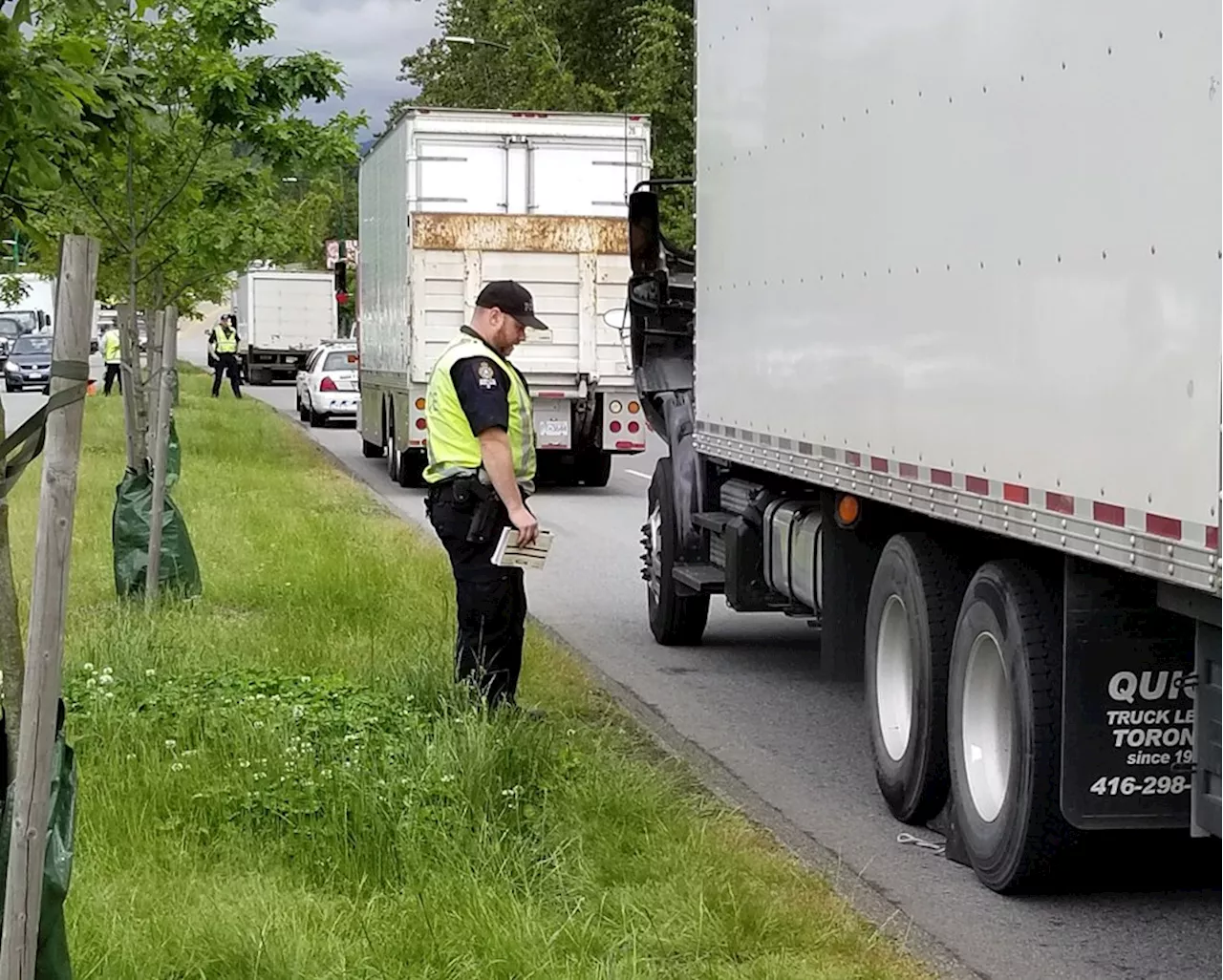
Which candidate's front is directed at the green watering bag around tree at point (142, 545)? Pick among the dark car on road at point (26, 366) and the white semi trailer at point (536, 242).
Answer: the dark car on road

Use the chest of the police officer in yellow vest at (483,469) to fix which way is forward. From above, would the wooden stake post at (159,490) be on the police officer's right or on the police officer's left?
on the police officer's left

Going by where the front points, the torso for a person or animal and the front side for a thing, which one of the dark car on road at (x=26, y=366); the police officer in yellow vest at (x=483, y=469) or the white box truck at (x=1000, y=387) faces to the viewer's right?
the police officer in yellow vest

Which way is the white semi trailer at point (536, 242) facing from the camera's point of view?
away from the camera

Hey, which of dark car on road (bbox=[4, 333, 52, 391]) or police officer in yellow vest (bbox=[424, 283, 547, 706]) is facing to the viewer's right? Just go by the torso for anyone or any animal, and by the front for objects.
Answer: the police officer in yellow vest

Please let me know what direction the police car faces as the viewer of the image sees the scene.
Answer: facing away from the viewer and to the left of the viewer

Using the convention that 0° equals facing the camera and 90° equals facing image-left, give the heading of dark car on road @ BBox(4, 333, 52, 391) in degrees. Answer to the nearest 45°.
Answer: approximately 0°

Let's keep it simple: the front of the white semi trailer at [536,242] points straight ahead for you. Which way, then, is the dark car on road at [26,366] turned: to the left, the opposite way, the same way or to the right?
the opposite way

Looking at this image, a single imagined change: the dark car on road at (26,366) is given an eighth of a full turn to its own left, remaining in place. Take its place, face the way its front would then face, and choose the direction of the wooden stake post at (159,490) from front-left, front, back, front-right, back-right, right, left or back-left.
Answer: front-right

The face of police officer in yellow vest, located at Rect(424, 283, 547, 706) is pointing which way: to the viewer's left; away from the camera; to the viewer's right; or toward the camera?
to the viewer's right
